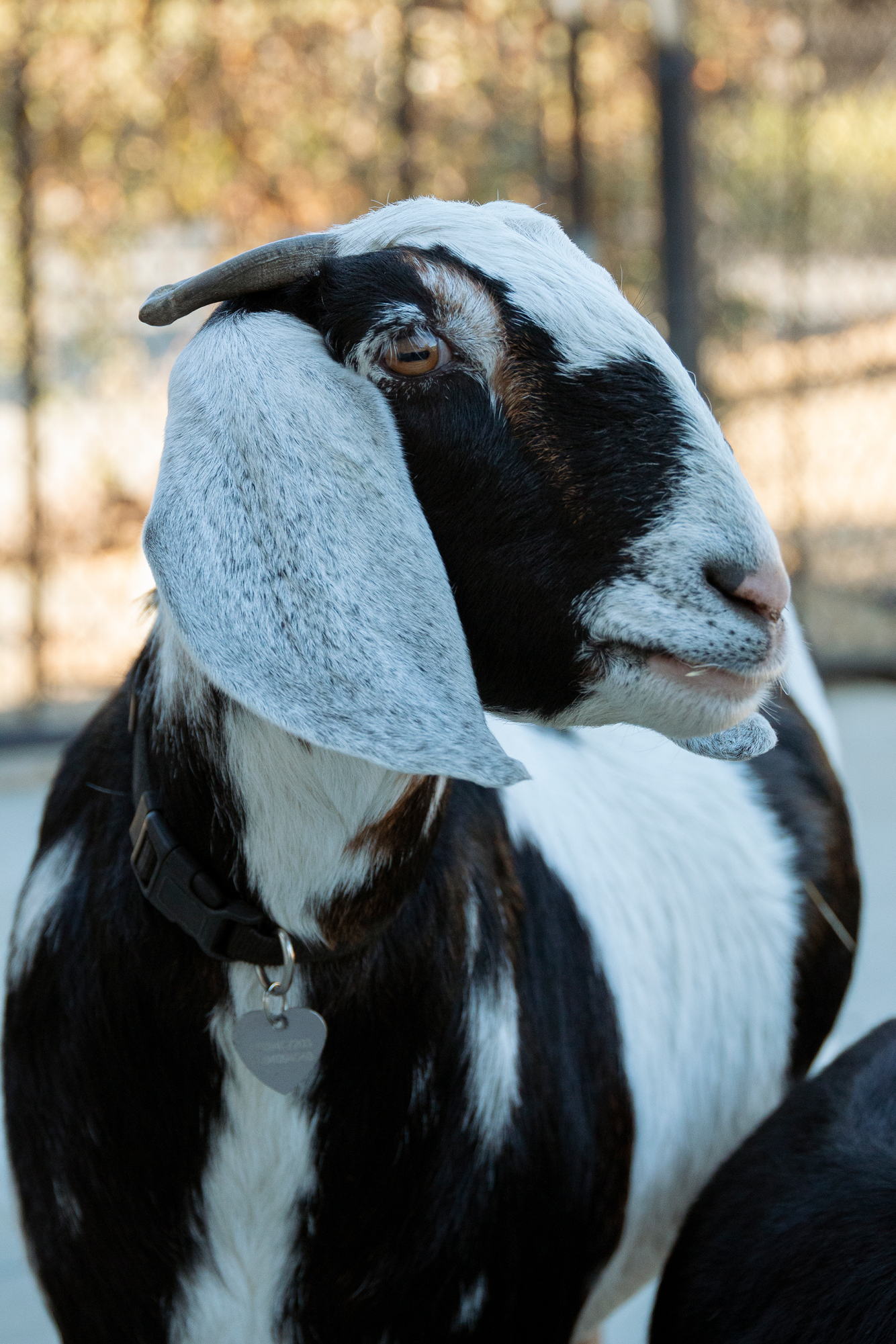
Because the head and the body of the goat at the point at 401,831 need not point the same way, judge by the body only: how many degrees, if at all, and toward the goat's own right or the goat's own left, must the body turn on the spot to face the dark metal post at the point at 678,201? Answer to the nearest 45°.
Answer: approximately 135° to the goat's own right

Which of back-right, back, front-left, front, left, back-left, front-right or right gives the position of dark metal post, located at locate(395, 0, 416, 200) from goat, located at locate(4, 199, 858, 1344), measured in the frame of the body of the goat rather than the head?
back-right

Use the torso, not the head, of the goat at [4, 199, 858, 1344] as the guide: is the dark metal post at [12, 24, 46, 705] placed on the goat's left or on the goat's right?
on the goat's right

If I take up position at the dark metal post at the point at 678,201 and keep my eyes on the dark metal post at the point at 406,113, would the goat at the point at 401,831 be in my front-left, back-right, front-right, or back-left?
front-left

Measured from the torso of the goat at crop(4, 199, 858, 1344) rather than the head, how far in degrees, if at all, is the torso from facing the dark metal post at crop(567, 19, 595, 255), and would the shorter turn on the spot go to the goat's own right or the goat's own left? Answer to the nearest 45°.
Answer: approximately 135° to the goat's own right
